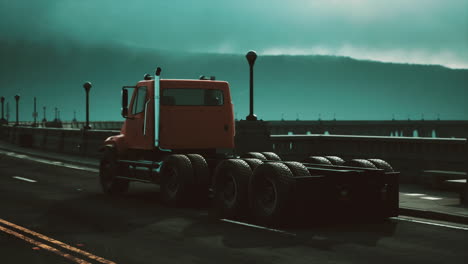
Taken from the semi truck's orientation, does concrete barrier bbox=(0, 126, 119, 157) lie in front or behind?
in front

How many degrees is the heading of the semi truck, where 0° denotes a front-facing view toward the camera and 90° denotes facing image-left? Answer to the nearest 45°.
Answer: approximately 135°

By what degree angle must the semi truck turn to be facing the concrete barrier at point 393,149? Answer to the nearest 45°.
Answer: approximately 90° to its right
